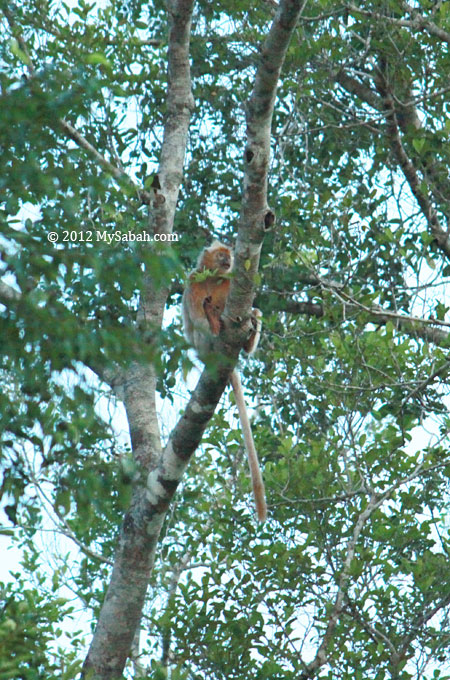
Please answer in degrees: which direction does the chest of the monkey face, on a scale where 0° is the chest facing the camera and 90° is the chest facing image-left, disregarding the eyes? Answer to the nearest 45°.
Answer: approximately 315°
